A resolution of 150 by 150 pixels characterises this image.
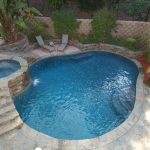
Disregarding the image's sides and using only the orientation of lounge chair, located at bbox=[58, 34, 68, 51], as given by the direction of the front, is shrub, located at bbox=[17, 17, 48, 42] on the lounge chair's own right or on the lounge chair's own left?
on the lounge chair's own right

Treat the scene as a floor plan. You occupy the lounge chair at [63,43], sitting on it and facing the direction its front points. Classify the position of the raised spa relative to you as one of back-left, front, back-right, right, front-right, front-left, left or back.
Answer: front

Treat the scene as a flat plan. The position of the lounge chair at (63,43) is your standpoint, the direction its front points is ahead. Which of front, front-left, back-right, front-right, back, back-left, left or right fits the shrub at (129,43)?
back-left

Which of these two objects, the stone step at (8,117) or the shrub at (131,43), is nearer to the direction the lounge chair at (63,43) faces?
the stone step

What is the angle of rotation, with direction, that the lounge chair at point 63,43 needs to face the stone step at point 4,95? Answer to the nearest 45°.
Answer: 0° — it already faces it

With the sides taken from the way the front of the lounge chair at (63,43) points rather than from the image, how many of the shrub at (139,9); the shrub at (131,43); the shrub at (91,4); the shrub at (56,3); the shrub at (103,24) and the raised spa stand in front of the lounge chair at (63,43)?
1

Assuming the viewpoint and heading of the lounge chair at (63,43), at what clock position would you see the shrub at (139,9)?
The shrub is roughly at 7 o'clock from the lounge chair.

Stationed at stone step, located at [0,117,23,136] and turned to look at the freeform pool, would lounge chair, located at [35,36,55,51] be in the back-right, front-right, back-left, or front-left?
front-left

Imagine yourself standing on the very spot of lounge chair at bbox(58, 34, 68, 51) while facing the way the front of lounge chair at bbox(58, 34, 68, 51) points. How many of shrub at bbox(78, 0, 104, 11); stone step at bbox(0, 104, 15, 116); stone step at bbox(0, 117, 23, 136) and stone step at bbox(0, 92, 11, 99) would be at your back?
1

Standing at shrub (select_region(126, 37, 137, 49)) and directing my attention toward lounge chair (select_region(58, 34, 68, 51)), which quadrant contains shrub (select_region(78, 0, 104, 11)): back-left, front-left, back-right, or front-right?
front-right

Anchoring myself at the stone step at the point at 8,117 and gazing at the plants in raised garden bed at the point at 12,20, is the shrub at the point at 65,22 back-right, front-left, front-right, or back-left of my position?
front-right

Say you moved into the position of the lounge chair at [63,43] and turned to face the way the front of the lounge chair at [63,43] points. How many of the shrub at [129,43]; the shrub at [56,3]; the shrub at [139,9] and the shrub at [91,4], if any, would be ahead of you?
0

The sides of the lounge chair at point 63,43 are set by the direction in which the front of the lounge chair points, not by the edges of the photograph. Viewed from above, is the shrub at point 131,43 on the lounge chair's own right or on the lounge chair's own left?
on the lounge chair's own left

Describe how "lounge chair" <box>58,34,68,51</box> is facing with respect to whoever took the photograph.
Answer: facing the viewer and to the left of the viewer

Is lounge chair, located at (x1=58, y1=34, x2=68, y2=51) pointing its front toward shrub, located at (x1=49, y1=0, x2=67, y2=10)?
no
